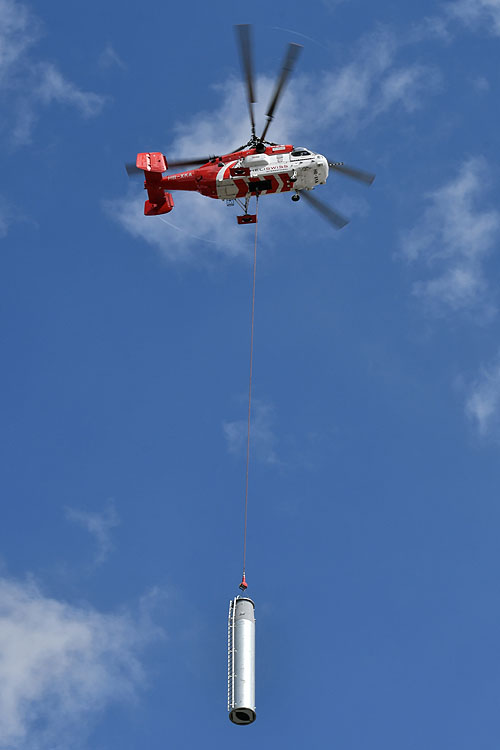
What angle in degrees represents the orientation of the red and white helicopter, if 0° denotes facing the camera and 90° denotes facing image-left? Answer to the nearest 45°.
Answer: approximately 270°
